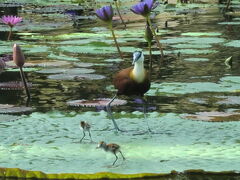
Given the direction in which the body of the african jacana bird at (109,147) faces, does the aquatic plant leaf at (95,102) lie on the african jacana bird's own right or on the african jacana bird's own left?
on the african jacana bird's own right

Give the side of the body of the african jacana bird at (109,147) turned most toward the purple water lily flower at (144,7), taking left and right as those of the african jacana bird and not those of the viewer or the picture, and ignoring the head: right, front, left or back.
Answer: right

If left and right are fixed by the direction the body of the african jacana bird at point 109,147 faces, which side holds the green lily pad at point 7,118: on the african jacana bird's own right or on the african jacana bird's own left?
on the african jacana bird's own right

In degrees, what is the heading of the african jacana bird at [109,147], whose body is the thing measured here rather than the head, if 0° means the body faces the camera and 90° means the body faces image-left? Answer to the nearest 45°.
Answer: approximately 90°
